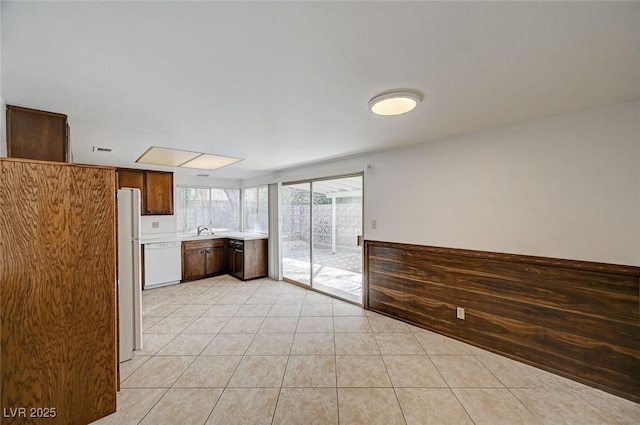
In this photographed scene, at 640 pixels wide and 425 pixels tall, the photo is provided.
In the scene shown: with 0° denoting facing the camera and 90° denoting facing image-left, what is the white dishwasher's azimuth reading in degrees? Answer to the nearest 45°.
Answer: approximately 0°

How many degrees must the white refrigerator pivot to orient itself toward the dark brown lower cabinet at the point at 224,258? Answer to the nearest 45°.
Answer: approximately 45° to its left

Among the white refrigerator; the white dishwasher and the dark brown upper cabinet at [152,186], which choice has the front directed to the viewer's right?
the white refrigerator

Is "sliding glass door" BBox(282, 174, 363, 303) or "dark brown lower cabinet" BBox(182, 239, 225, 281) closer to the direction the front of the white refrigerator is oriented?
the sliding glass door

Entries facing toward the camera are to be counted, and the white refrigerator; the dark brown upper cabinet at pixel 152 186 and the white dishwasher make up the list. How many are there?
2

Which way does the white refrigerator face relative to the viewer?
to the viewer's right
